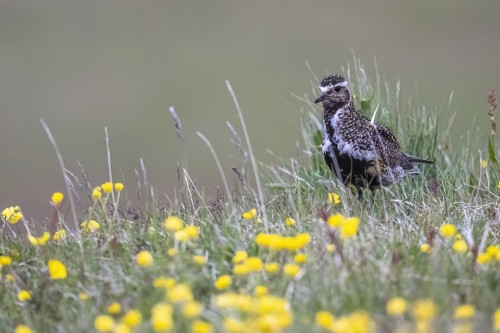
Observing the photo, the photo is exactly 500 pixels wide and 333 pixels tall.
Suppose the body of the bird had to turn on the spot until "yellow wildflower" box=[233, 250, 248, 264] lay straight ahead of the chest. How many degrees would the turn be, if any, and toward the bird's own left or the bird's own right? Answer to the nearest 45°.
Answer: approximately 45° to the bird's own left

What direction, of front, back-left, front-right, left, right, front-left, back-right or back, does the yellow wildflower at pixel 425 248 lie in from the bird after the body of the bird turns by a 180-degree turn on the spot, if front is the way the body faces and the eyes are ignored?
back-right

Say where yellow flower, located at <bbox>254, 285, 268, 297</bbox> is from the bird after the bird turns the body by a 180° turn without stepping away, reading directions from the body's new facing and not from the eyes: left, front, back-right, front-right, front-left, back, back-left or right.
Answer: back-right

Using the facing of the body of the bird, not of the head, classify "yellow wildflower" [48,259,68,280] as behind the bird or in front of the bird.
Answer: in front

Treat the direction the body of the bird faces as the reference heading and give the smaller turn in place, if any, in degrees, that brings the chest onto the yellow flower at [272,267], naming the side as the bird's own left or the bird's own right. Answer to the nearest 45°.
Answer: approximately 45° to the bird's own left

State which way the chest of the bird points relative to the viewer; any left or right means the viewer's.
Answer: facing the viewer and to the left of the viewer

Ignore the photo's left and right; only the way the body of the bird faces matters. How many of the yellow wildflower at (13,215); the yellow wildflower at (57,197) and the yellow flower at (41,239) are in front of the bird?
3

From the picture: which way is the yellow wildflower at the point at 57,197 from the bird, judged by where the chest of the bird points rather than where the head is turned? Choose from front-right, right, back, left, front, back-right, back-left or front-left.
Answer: front

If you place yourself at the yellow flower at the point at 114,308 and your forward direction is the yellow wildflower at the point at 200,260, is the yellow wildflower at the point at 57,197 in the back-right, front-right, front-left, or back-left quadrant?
front-left

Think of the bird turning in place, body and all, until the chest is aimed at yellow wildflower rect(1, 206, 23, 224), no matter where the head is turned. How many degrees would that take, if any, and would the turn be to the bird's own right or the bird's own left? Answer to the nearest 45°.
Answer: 0° — it already faces it

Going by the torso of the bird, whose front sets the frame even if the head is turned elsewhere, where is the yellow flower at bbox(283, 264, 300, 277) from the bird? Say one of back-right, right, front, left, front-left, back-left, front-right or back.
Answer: front-left

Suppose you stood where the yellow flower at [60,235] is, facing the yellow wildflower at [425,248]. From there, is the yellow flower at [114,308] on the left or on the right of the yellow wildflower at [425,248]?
right

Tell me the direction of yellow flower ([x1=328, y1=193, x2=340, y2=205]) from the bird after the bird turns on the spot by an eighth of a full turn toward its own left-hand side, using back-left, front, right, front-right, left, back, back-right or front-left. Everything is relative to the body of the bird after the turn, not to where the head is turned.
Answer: front

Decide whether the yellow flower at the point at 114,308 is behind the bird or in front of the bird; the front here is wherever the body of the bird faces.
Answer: in front

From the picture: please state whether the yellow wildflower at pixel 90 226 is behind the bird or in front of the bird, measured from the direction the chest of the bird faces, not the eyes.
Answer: in front

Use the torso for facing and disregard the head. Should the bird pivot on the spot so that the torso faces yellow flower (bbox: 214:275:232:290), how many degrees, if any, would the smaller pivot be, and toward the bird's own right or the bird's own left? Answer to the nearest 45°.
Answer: approximately 45° to the bird's own left
